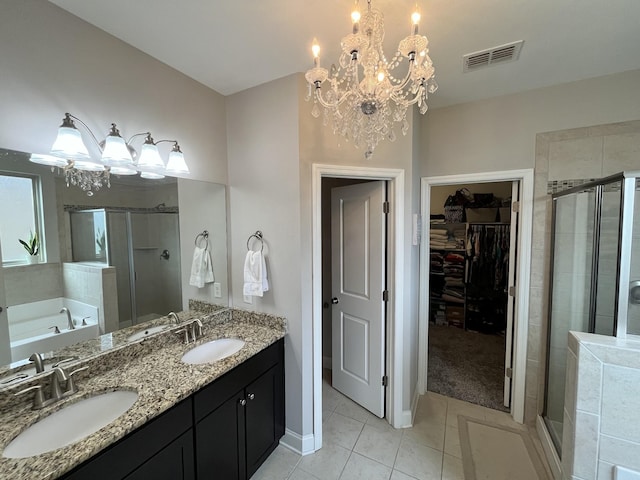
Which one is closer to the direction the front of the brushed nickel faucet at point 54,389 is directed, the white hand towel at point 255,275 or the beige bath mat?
the beige bath mat

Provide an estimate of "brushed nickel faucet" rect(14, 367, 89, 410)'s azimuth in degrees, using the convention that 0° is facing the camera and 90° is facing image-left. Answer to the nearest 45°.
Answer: approximately 315°

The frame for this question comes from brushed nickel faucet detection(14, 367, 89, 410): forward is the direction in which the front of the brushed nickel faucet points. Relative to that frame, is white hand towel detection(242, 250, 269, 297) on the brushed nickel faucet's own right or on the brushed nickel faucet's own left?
on the brushed nickel faucet's own left

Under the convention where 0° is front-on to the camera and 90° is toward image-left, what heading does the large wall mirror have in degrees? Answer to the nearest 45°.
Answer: approximately 315°

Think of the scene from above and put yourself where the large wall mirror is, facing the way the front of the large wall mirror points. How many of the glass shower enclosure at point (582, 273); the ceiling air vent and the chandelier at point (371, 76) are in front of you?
3
